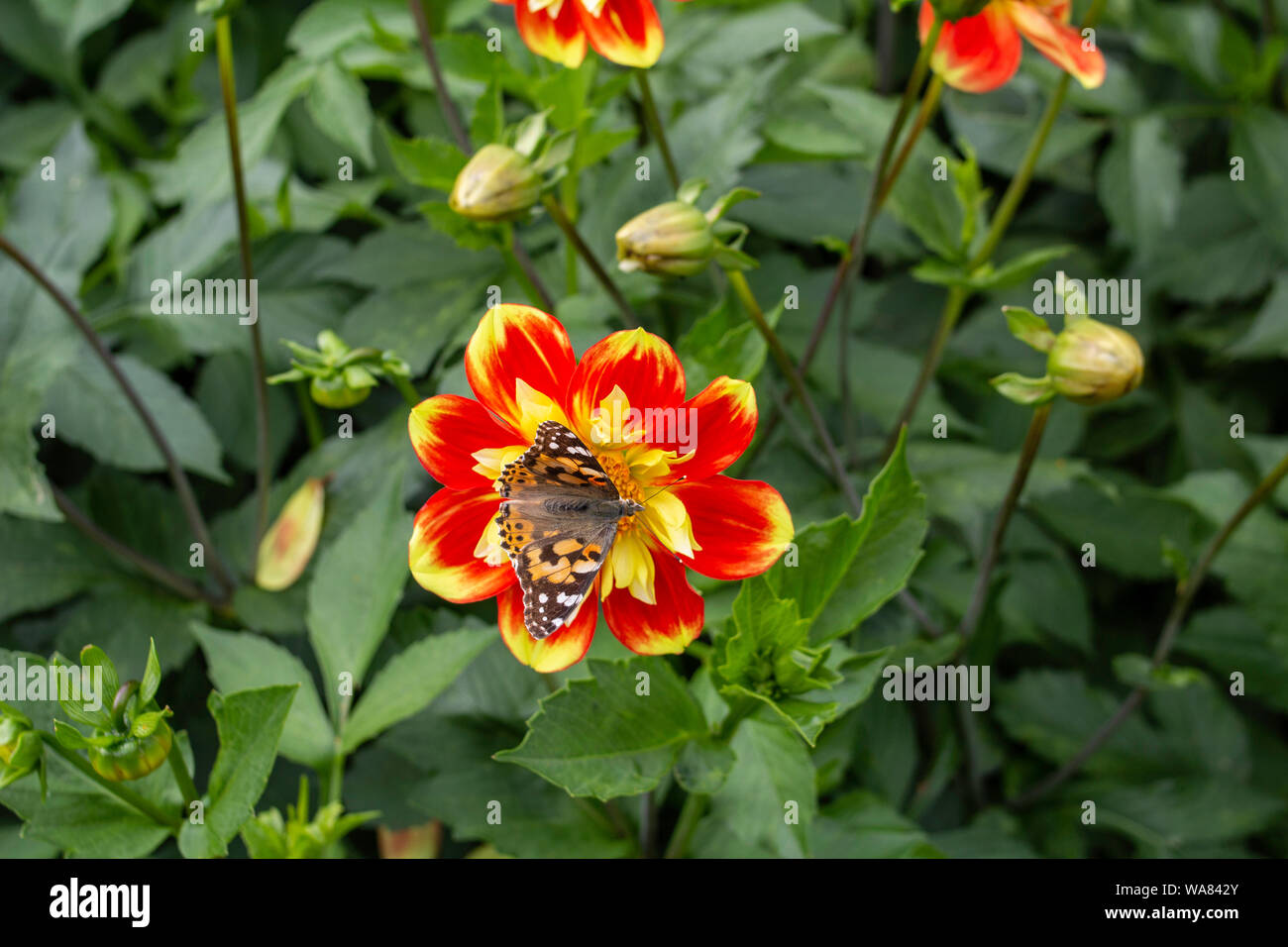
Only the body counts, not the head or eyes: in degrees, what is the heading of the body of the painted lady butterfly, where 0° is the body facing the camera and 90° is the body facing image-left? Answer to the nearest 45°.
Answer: approximately 270°
